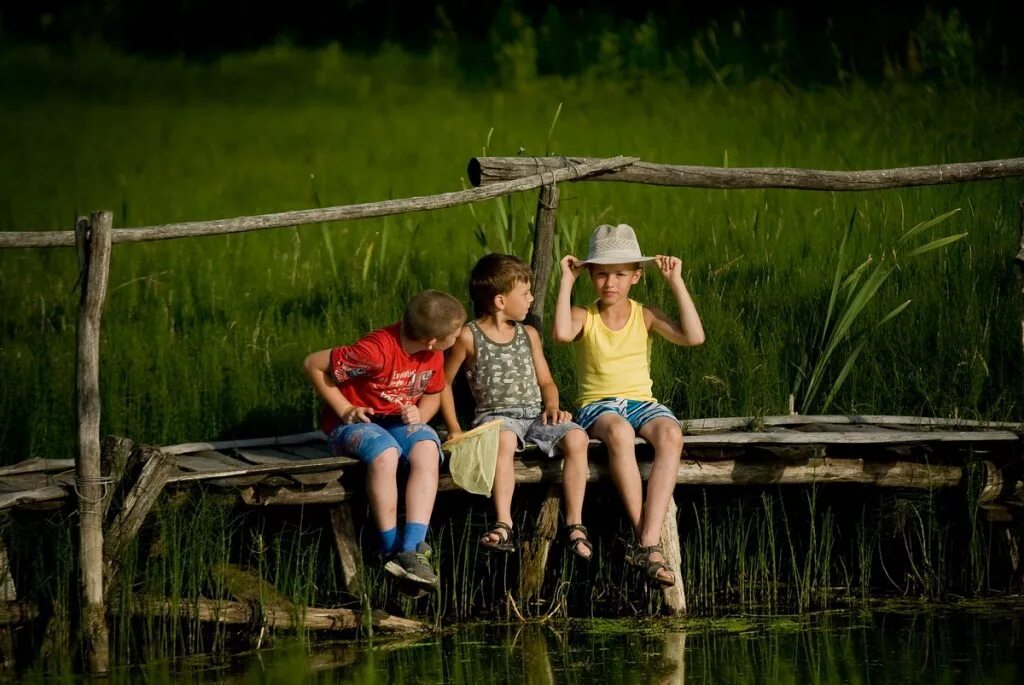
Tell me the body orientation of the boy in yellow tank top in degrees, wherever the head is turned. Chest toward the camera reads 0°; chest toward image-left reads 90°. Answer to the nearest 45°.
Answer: approximately 0°

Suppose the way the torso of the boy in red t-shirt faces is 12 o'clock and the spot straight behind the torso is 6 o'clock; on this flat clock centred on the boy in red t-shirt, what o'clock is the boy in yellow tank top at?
The boy in yellow tank top is roughly at 10 o'clock from the boy in red t-shirt.

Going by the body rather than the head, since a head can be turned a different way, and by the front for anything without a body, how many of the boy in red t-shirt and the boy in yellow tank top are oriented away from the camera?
0

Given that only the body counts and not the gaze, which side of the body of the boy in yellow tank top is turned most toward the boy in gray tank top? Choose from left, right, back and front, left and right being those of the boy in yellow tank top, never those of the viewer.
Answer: right

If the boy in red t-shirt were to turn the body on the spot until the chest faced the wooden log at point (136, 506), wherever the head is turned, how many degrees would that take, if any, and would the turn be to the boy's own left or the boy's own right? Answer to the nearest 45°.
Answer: approximately 135° to the boy's own right

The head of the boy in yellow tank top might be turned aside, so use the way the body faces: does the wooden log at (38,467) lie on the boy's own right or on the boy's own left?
on the boy's own right

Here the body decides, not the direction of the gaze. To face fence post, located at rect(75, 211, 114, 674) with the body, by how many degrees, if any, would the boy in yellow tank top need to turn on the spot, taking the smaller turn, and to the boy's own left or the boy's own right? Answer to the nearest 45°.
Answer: approximately 45° to the boy's own right

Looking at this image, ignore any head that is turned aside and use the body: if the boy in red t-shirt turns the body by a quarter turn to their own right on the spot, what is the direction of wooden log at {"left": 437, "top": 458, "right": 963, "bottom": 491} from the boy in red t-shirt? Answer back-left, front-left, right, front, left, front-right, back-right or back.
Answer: back-left

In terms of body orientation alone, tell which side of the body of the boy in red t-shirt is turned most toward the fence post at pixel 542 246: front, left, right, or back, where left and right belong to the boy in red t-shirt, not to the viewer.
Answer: left

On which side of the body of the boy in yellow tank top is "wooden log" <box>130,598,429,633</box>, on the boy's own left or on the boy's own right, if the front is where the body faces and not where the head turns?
on the boy's own right
